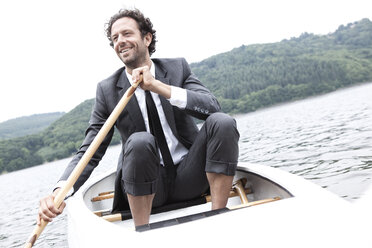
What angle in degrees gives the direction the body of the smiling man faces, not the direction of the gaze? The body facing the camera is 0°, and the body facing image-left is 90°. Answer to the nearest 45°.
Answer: approximately 0°
